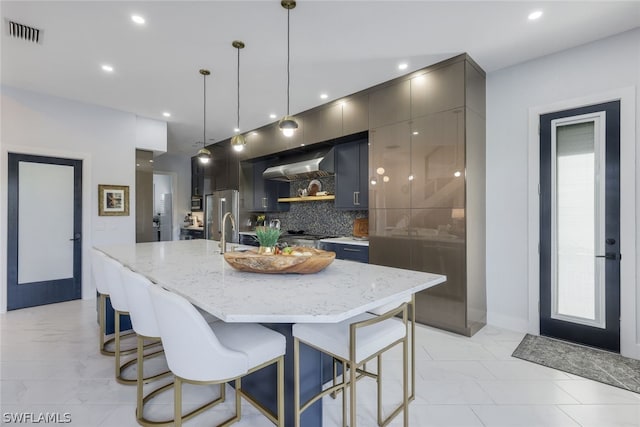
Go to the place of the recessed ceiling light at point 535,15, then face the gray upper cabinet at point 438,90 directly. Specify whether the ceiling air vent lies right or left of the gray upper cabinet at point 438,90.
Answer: left

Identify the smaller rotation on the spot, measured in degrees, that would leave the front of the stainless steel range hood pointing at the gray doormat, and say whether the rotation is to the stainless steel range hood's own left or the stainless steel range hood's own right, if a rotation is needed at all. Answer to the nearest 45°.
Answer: approximately 90° to the stainless steel range hood's own left

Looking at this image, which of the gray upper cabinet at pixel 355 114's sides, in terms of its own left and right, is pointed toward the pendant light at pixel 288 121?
front

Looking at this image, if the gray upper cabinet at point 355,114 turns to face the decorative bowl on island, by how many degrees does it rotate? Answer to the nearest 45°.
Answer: approximately 45° to its left

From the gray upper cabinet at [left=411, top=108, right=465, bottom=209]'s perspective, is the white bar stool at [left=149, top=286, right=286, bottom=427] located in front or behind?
in front

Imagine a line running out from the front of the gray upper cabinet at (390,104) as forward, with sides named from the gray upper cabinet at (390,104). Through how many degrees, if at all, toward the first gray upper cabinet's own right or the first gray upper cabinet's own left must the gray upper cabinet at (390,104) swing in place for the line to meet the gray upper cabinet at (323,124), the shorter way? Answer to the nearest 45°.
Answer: approximately 90° to the first gray upper cabinet's own right

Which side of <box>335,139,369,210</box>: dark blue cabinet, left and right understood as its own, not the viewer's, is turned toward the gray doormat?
left

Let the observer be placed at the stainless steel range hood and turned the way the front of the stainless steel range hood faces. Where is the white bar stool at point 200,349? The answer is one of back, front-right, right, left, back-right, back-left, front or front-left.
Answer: front-left

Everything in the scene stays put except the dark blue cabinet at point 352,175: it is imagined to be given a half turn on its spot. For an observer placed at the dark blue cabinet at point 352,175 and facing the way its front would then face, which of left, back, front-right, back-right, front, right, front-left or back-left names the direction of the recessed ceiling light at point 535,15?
right

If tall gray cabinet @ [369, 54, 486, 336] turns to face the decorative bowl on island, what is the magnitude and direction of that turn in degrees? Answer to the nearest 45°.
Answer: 0° — it already faces it

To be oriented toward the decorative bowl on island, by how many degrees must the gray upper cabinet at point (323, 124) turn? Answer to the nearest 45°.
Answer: approximately 45° to its left

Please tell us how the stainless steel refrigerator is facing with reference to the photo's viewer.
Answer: facing the viewer and to the left of the viewer
